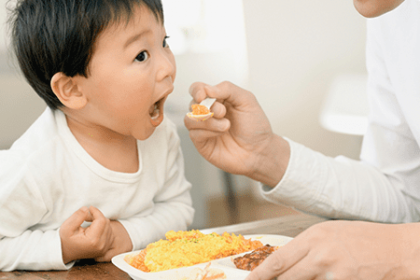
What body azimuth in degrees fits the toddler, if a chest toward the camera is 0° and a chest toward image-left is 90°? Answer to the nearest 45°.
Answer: approximately 315°
